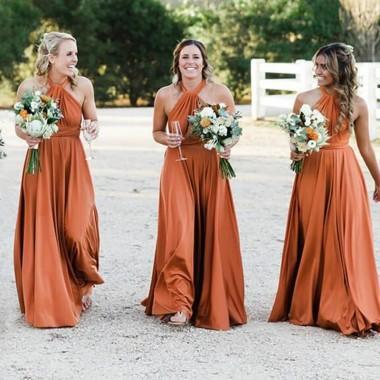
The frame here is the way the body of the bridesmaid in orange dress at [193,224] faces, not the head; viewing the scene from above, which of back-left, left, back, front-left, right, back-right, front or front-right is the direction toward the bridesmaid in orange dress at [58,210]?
right

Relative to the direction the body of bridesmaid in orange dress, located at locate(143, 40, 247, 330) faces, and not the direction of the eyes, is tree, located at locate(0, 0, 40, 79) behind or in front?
behind

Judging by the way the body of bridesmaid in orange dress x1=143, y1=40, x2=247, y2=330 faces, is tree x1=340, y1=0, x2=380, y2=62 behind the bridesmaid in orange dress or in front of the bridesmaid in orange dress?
behind

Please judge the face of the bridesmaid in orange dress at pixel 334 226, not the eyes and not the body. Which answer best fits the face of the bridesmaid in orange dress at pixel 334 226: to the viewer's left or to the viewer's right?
to the viewer's left

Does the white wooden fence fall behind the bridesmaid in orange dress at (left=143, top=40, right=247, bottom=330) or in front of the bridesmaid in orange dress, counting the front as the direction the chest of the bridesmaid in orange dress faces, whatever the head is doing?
behind

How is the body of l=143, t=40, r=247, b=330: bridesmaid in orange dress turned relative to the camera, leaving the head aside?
toward the camera

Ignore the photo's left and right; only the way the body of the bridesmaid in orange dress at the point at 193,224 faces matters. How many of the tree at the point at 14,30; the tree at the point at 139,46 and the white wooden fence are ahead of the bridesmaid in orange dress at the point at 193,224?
0

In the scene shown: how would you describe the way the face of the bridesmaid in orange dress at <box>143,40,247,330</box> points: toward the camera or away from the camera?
toward the camera

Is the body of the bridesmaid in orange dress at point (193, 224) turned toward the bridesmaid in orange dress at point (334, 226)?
no

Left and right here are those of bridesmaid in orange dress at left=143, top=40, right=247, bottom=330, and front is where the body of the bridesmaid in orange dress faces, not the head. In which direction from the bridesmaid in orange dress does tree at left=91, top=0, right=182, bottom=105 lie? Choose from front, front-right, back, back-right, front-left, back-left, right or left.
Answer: back

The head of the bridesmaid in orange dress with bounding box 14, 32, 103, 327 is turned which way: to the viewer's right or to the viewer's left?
to the viewer's right

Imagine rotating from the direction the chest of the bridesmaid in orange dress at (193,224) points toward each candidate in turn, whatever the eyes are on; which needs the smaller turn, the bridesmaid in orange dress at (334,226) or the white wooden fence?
the bridesmaid in orange dress
